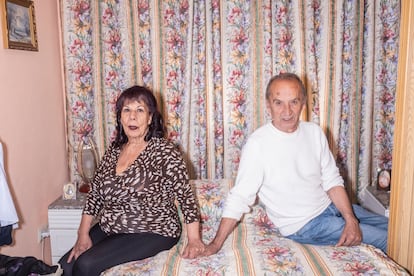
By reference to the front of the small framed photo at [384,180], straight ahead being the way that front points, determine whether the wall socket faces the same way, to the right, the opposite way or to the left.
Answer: to the left

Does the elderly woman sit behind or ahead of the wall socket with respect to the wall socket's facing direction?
ahead

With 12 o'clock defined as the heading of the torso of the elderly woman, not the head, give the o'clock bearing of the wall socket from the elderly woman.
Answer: The wall socket is roughly at 3 o'clock from the elderly woman.

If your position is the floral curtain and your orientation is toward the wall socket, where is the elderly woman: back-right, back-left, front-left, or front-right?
front-left

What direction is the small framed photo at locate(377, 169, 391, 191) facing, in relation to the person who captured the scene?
facing the viewer

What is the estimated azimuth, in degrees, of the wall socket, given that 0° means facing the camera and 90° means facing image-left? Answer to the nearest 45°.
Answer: approximately 315°

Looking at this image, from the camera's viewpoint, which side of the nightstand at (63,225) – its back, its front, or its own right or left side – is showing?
front

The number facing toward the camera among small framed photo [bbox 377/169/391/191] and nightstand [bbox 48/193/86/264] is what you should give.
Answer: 2

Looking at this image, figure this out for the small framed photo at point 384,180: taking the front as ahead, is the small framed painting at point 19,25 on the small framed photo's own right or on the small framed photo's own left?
on the small framed photo's own right

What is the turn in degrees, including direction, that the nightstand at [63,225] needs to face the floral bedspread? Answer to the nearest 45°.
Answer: approximately 45° to its left

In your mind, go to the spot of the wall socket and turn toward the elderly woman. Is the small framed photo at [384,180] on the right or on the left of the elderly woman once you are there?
left

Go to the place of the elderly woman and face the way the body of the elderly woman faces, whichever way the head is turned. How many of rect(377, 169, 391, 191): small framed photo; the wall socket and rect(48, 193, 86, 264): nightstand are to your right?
2
